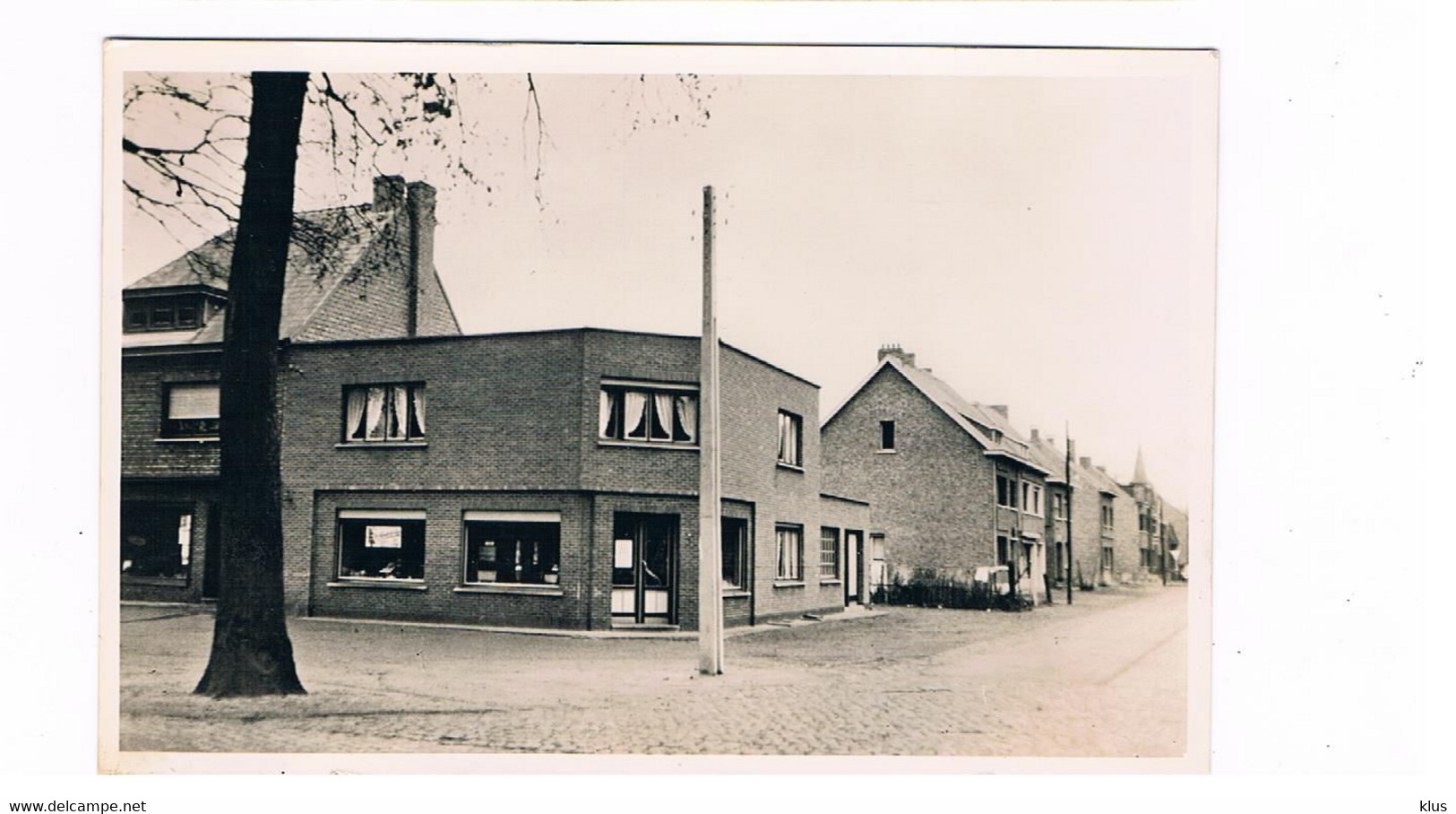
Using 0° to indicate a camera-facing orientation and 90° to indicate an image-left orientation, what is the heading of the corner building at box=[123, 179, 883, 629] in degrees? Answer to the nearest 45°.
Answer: approximately 0°

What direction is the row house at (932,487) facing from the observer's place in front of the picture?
facing the viewer and to the right of the viewer
